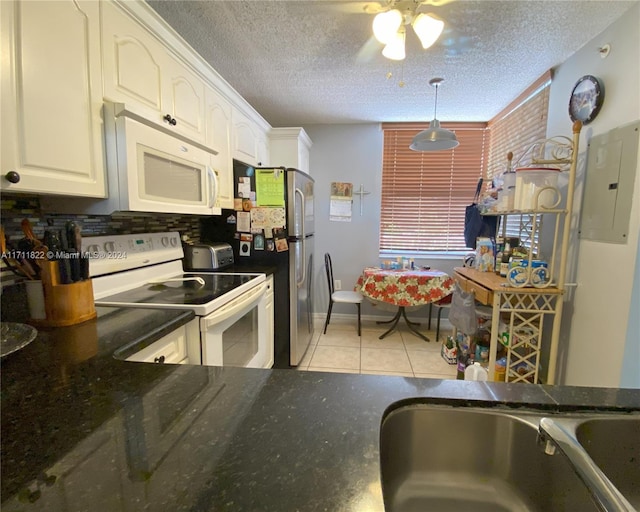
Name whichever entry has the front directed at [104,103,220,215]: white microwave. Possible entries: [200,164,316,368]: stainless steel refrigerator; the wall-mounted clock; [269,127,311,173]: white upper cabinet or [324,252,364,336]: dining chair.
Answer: the wall-mounted clock

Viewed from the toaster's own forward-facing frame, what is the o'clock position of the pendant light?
The pendant light is roughly at 11 o'clock from the toaster.

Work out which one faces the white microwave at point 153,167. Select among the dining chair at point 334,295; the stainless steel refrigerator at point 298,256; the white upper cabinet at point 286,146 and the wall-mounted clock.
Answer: the wall-mounted clock

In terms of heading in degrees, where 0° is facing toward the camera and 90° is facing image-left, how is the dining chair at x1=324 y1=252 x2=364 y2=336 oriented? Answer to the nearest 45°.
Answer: approximately 270°

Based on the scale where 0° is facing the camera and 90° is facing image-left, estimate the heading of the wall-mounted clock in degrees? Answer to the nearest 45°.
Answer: approximately 45°

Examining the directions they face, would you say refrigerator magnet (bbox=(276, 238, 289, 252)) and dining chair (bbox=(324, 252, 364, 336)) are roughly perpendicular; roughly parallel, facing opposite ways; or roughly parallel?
roughly perpendicular
